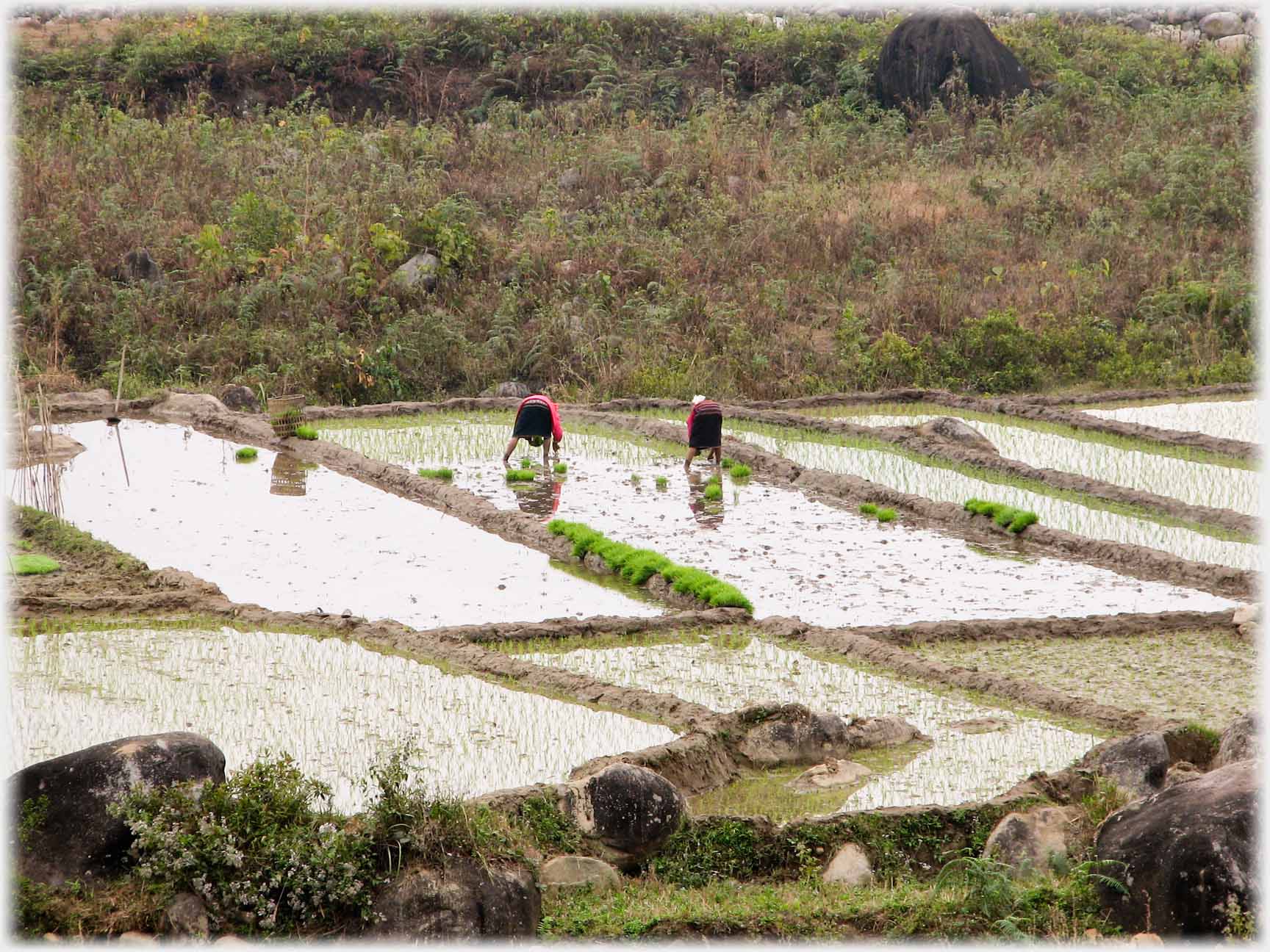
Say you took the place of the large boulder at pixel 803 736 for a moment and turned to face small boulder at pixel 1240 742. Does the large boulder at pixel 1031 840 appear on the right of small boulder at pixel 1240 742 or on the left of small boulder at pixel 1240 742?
right

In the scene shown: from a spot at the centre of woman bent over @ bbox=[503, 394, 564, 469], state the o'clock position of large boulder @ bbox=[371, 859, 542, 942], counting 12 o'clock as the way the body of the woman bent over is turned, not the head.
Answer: The large boulder is roughly at 6 o'clock from the woman bent over.

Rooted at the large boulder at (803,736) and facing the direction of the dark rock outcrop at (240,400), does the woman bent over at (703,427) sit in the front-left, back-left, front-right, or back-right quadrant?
front-right

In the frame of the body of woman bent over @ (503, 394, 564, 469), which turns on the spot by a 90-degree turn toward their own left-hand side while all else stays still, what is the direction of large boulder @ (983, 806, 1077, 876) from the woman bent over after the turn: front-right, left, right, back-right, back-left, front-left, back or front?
left

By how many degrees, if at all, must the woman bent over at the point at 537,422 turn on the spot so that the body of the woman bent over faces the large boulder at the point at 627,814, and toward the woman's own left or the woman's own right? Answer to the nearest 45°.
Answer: approximately 180°

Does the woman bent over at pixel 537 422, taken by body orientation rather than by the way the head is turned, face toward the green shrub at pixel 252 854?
no

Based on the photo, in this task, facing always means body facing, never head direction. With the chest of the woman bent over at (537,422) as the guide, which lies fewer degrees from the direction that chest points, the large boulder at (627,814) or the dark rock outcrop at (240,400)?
the dark rock outcrop

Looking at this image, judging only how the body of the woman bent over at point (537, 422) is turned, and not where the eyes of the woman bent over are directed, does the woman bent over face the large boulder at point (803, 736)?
no

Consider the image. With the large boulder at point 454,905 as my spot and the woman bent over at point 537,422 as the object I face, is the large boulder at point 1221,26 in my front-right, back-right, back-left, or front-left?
front-right

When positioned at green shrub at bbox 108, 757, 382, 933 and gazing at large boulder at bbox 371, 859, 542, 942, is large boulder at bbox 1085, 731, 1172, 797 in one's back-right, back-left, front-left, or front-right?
front-left

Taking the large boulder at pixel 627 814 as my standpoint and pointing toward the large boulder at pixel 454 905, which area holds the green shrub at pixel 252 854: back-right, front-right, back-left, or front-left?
front-right

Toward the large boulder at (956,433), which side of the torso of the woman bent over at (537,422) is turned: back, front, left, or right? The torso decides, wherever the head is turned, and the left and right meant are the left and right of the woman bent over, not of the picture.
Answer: right

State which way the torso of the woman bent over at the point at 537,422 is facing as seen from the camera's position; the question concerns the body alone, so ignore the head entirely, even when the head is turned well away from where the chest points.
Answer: away from the camera

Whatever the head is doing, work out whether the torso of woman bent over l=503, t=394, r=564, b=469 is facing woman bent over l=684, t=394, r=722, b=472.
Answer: no

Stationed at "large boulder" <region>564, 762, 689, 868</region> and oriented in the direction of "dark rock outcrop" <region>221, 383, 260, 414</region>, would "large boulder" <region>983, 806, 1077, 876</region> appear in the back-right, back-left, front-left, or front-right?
back-right
